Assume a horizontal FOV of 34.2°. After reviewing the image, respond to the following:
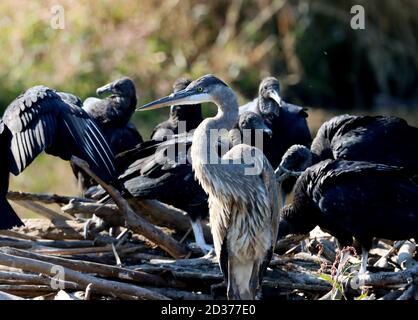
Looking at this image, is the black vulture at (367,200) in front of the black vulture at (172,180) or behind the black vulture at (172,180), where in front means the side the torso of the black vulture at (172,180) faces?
in front

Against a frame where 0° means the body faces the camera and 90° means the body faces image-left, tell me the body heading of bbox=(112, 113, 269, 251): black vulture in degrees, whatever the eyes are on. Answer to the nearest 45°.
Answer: approximately 270°

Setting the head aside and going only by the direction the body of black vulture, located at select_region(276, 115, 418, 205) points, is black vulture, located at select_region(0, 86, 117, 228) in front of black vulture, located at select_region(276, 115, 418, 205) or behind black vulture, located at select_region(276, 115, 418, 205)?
in front

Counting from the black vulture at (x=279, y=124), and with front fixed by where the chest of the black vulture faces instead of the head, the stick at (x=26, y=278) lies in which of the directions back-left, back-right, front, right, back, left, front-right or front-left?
front-right

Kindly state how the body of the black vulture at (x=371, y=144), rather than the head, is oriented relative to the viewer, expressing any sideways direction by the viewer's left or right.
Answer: facing to the left of the viewer

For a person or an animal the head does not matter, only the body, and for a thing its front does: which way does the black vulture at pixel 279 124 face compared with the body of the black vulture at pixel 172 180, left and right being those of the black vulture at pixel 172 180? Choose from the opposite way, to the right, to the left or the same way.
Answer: to the right

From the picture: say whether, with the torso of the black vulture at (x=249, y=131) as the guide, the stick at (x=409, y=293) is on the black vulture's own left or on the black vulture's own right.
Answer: on the black vulture's own right

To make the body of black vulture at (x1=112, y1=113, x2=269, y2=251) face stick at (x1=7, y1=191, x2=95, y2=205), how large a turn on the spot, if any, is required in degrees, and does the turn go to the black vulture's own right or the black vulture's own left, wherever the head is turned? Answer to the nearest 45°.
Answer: approximately 180°

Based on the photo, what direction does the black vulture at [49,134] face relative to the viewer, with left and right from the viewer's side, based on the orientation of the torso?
facing away from the viewer

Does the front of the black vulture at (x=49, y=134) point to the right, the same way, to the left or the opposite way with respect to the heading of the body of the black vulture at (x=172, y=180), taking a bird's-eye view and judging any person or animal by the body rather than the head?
to the left

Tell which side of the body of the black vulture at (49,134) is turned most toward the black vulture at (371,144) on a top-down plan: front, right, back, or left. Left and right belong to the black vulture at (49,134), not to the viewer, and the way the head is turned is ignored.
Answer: right

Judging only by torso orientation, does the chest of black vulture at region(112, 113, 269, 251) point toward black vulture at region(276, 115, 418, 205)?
yes

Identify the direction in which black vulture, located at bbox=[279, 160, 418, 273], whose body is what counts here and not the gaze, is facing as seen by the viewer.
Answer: to the viewer's left
